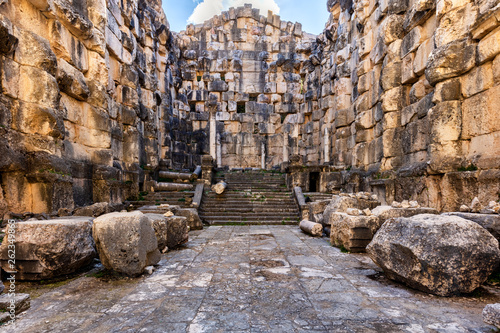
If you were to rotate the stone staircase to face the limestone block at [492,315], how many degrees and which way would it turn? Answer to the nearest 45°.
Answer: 0° — it already faces it

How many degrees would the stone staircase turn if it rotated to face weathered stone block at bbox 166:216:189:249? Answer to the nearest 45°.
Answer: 0° — it already faces it

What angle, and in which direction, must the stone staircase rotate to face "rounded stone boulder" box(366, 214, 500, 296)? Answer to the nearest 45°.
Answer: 0° — it already faces it

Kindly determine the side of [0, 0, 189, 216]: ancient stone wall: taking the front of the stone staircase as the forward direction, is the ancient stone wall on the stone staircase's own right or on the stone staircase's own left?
on the stone staircase's own right

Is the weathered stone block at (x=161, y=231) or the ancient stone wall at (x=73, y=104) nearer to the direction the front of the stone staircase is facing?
the weathered stone block

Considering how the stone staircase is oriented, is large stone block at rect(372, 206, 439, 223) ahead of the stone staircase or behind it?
ahead

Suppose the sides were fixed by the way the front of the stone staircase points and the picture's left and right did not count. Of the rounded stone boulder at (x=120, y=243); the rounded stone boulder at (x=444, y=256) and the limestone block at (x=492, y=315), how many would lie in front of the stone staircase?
3

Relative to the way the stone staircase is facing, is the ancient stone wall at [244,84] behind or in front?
behind

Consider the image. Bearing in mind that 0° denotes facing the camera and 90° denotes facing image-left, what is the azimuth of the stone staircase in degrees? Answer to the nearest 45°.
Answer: approximately 0°
